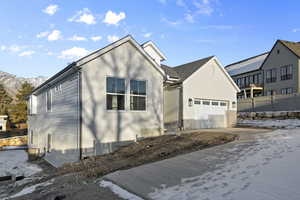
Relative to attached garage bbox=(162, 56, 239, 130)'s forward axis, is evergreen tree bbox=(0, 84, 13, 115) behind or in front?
behind

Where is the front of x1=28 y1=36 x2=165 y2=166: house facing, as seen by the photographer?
facing the viewer and to the right of the viewer

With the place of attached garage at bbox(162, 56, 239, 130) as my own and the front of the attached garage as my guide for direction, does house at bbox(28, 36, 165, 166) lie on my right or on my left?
on my right

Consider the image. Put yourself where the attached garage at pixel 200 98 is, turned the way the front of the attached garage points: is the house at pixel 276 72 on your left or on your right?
on your left

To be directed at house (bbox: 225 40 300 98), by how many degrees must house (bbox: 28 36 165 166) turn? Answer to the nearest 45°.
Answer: approximately 90° to its left

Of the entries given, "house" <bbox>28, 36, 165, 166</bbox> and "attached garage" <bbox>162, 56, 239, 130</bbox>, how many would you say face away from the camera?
0
